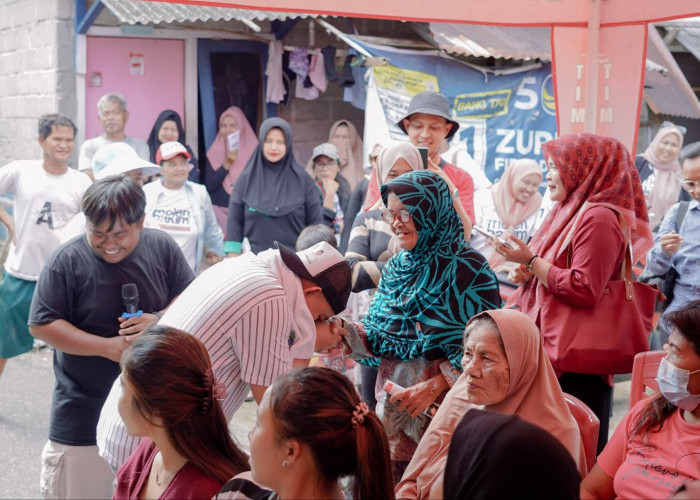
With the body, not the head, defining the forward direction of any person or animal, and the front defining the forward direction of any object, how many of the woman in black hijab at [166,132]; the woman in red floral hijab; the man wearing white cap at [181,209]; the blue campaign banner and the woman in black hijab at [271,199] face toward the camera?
4

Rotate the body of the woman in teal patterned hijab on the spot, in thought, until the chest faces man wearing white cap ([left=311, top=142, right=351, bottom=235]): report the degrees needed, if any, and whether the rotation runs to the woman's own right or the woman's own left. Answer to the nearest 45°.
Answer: approximately 135° to the woman's own right

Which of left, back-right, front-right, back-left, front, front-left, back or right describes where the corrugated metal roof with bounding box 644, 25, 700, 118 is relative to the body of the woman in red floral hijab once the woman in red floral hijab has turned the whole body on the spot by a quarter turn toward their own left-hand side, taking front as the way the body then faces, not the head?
back

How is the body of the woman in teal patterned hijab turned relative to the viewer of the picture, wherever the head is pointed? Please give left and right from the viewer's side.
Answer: facing the viewer and to the left of the viewer

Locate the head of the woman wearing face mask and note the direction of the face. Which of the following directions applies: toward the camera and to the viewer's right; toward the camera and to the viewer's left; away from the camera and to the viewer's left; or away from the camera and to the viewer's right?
toward the camera and to the viewer's left

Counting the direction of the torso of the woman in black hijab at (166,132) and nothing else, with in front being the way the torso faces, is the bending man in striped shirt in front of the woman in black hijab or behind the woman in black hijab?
in front

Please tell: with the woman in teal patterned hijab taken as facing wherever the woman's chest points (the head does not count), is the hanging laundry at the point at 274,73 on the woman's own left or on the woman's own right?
on the woman's own right

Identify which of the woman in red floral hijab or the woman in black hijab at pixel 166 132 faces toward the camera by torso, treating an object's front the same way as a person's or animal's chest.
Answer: the woman in black hijab

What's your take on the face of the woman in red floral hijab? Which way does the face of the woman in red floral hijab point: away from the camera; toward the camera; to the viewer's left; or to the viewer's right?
to the viewer's left

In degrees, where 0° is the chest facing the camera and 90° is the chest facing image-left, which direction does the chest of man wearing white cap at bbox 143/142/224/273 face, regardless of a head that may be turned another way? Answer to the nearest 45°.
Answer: approximately 0°

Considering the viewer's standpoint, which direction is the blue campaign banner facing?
facing the viewer

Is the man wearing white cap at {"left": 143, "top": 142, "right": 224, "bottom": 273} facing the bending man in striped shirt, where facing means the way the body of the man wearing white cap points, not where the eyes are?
yes

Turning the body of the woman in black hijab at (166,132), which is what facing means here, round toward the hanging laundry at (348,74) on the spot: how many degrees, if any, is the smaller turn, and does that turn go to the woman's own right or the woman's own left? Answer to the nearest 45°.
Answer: approximately 135° to the woman's own left

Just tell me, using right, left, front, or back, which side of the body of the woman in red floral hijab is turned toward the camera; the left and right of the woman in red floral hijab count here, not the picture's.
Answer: left
